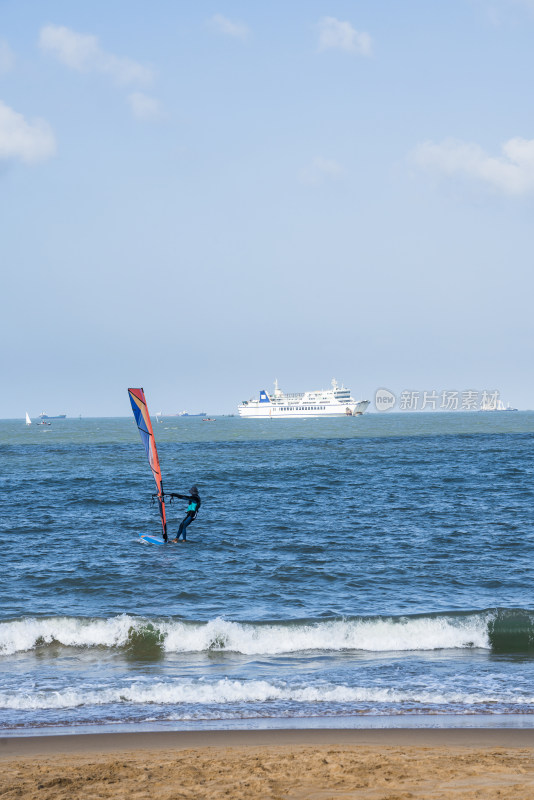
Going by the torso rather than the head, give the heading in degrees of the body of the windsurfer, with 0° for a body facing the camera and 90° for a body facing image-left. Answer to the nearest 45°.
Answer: approximately 90°

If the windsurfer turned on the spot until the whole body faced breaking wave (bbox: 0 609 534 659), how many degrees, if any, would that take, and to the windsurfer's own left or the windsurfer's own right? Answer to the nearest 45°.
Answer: approximately 90° to the windsurfer's own left
